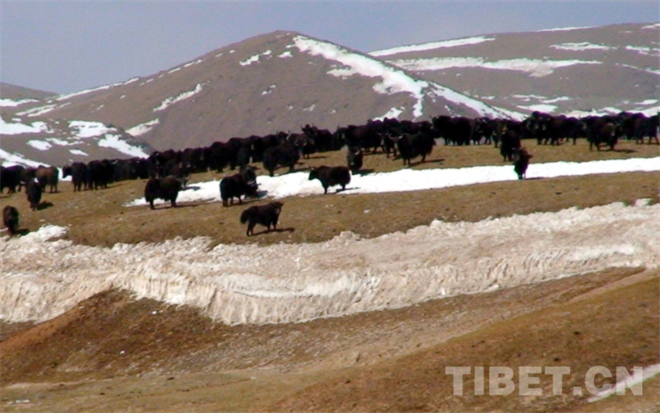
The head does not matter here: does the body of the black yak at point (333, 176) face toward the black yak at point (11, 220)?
yes

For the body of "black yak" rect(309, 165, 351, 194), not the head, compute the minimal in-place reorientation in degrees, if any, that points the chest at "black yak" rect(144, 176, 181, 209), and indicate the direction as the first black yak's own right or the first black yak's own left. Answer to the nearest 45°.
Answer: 0° — it already faces it

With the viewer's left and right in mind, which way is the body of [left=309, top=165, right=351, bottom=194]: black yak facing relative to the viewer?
facing to the left of the viewer

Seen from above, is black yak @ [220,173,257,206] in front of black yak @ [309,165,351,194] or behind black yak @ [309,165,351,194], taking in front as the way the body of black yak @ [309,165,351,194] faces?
in front
